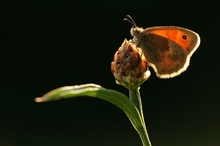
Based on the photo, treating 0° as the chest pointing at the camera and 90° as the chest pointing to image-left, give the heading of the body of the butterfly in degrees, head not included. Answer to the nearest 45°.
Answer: approximately 90°
